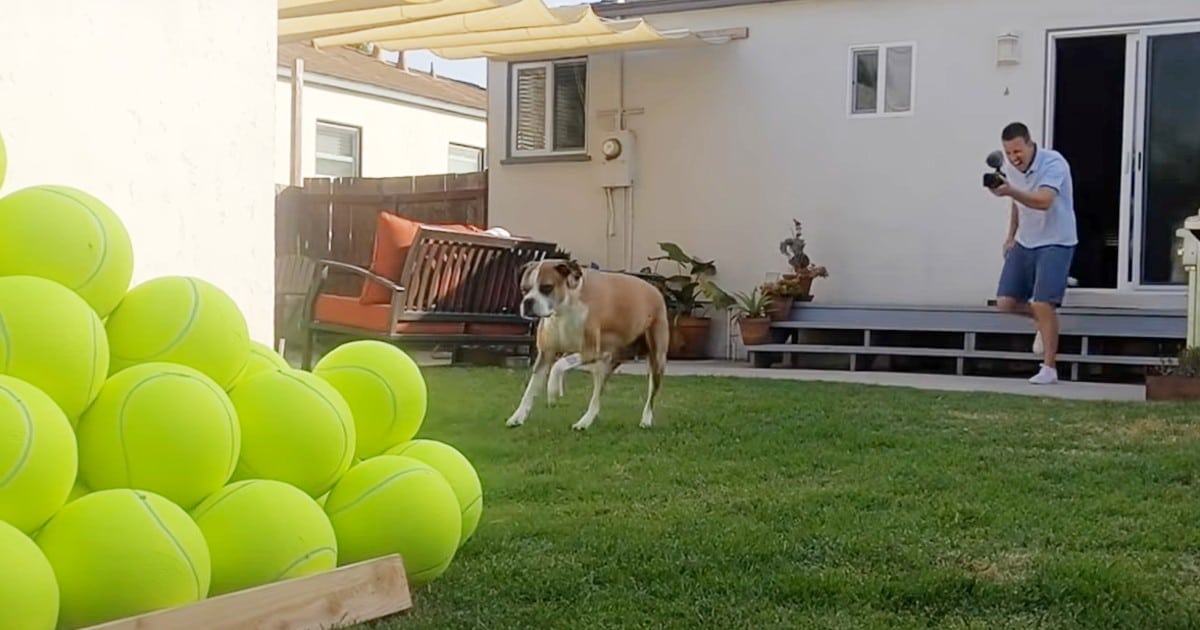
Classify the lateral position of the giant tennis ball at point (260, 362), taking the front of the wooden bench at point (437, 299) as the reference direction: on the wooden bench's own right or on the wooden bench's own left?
on the wooden bench's own left

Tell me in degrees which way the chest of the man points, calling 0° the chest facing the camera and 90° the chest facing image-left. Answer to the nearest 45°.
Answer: approximately 45°

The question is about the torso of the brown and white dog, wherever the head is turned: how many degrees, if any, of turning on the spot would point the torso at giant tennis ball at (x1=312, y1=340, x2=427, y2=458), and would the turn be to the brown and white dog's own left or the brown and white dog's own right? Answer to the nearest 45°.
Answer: approximately 45° to the brown and white dog's own left

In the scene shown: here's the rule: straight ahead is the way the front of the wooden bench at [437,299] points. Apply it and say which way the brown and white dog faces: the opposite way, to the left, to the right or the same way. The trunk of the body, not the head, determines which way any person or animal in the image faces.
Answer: to the left

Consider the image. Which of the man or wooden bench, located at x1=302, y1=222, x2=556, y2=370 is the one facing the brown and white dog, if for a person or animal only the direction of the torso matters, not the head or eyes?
the man

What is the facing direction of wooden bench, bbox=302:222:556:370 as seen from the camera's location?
facing away from the viewer and to the left of the viewer

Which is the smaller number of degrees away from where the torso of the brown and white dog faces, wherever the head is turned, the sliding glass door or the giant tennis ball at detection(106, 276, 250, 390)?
the giant tennis ball

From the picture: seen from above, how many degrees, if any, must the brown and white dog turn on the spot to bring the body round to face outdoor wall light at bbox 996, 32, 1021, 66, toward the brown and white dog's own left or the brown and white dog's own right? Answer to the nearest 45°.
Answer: approximately 180°

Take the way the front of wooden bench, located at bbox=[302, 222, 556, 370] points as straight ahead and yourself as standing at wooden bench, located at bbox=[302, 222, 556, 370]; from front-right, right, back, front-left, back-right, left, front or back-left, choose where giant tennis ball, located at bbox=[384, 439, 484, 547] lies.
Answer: back-left
